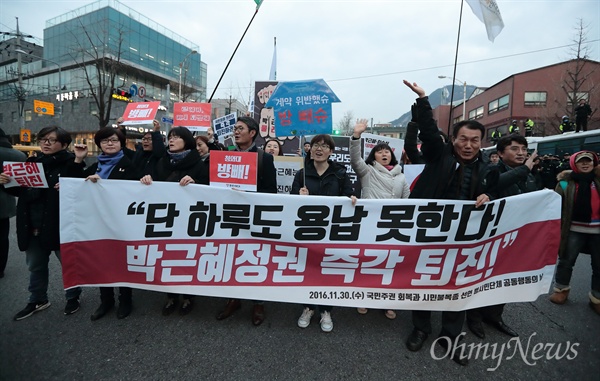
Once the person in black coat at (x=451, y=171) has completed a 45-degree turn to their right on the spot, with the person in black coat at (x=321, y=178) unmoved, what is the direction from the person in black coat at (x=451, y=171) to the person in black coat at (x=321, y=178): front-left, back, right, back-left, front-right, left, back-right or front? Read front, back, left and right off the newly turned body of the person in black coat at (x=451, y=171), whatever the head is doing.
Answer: front-right

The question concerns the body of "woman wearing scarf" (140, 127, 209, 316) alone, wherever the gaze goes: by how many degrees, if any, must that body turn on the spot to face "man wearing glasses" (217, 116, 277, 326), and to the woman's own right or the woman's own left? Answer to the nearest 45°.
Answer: approximately 135° to the woman's own left

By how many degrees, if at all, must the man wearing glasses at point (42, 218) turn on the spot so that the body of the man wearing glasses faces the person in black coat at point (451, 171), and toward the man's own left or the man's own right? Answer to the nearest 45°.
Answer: approximately 90° to the man's own left

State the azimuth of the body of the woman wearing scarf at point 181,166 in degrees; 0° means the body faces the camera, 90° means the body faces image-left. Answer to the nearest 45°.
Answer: approximately 45°

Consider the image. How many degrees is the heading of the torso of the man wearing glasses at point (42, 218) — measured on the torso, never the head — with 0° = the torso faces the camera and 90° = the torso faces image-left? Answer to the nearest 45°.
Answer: approximately 45°

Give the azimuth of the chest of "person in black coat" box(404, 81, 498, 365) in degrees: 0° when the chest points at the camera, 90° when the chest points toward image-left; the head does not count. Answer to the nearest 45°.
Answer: approximately 0°

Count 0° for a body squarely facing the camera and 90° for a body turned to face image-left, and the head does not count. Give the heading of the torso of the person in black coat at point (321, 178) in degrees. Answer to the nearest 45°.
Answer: approximately 0°

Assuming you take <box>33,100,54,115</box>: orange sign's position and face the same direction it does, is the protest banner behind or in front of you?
in front

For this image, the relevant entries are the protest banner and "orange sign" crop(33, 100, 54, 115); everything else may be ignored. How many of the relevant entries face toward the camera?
2
